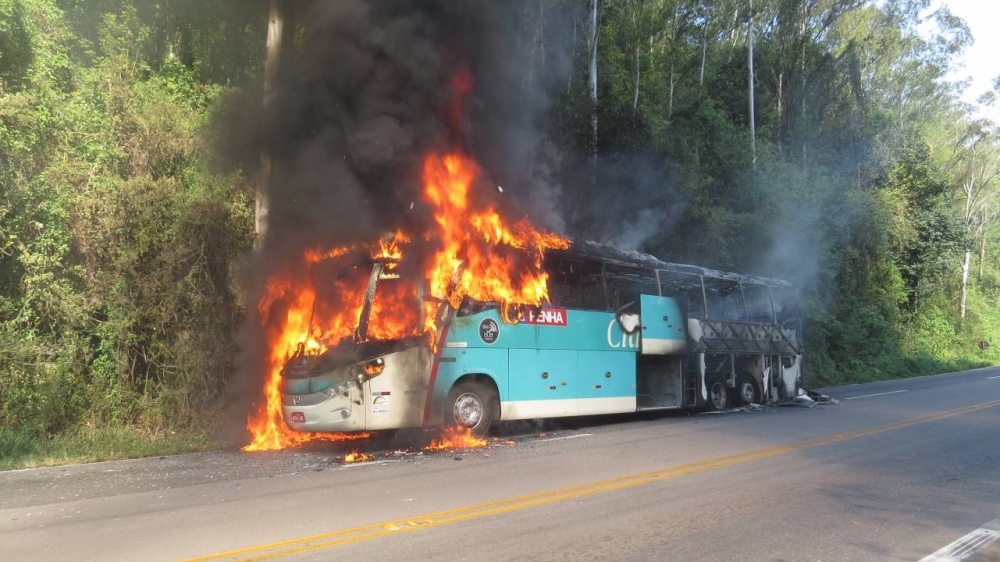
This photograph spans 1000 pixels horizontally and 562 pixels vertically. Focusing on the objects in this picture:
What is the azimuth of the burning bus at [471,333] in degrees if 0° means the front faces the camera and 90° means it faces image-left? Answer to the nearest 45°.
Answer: approximately 45°

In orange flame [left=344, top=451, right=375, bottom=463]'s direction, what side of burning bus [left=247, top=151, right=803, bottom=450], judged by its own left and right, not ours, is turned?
front
